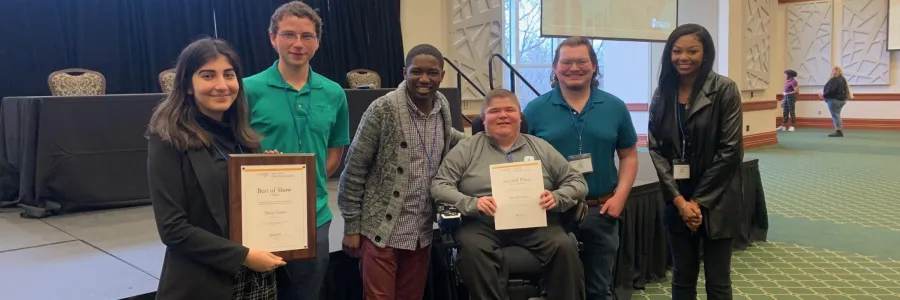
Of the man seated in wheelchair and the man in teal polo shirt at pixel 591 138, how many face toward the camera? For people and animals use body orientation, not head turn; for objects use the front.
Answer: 2

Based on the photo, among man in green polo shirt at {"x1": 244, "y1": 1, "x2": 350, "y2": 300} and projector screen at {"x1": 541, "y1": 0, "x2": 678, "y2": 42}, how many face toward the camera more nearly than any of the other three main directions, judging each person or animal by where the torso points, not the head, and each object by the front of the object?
2

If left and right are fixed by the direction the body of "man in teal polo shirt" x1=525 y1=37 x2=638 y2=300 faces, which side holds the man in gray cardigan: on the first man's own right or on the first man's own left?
on the first man's own right

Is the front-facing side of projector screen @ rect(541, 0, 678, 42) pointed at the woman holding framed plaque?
yes
